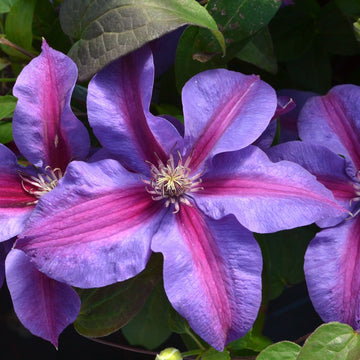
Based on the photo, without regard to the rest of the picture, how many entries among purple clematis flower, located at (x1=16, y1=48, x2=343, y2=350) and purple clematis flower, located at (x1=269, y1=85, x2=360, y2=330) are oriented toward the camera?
2

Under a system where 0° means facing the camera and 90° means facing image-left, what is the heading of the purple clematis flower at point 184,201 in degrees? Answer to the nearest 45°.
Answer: approximately 0°
